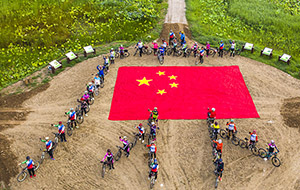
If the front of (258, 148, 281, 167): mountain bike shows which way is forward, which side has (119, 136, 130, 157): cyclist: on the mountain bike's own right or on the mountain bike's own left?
on the mountain bike's own right

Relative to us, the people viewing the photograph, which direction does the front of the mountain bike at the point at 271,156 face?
facing the viewer and to the right of the viewer

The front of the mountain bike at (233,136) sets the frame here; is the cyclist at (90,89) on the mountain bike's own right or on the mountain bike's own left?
on the mountain bike's own right

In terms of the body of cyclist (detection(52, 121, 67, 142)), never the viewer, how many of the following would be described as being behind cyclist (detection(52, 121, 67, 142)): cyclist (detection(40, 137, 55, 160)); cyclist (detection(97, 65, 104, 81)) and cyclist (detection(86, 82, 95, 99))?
2

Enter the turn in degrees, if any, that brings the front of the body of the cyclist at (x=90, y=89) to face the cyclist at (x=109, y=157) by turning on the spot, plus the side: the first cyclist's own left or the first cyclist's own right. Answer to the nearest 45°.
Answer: approximately 45° to the first cyclist's own left
